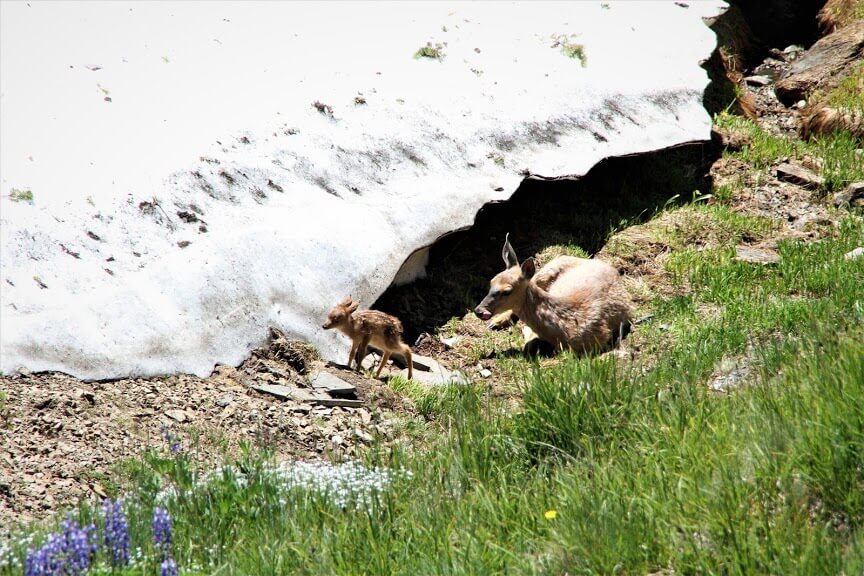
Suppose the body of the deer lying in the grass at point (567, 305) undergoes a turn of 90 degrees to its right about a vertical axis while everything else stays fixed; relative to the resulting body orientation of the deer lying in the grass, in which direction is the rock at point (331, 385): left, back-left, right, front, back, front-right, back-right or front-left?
back-left

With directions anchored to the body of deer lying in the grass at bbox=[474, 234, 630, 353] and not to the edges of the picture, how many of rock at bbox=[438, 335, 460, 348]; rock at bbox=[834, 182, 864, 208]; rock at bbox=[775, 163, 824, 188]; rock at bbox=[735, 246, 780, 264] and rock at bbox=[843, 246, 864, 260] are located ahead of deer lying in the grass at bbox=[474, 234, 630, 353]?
1

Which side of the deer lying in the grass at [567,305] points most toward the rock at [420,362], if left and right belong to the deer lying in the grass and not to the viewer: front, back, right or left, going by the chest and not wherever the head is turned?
front

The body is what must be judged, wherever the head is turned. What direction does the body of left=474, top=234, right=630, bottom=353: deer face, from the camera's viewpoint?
to the viewer's left

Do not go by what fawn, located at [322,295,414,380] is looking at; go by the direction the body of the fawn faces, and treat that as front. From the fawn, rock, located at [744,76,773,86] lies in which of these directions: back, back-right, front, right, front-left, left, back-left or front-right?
back-right

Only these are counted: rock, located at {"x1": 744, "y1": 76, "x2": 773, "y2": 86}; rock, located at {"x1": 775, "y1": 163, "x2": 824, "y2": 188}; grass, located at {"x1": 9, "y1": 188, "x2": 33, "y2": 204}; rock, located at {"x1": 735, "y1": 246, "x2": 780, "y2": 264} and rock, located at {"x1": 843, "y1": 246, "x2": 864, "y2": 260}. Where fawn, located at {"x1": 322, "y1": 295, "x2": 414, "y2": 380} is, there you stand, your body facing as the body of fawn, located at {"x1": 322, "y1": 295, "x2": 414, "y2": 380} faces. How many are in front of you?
1

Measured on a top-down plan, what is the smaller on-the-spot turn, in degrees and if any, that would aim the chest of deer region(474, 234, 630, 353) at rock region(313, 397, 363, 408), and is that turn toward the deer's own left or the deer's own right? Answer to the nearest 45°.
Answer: approximately 45° to the deer's own left

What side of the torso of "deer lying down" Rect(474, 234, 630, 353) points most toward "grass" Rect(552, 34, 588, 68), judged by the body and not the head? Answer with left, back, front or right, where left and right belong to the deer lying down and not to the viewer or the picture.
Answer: right

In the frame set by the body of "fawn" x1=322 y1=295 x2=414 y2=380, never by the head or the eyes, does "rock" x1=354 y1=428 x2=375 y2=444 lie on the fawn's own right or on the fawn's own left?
on the fawn's own left

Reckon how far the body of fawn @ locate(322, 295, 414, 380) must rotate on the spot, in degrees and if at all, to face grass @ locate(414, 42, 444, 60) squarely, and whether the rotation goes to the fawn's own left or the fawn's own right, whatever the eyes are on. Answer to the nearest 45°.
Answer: approximately 90° to the fawn's own right

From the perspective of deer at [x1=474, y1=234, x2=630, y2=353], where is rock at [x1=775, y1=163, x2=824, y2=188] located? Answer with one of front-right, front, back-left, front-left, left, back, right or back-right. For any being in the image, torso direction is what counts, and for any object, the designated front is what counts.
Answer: back-right

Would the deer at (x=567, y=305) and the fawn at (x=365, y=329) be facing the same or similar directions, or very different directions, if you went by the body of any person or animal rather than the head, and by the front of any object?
same or similar directions

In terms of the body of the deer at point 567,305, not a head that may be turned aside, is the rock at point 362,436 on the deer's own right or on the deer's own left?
on the deer's own left

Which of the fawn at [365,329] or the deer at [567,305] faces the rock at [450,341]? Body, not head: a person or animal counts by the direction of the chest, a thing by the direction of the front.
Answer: the deer at [567,305]

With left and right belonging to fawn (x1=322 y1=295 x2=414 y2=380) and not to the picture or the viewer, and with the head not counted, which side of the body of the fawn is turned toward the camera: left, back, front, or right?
left

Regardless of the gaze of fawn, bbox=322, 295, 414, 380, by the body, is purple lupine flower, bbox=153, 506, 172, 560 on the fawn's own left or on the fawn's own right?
on the fawn's own left

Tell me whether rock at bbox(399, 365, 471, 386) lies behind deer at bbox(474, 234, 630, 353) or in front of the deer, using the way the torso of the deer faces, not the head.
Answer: in front

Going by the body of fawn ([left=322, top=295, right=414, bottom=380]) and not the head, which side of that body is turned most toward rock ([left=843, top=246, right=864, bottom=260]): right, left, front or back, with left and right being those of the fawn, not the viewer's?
back

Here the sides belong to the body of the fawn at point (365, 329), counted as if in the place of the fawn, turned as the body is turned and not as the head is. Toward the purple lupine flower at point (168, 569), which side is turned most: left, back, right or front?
left
